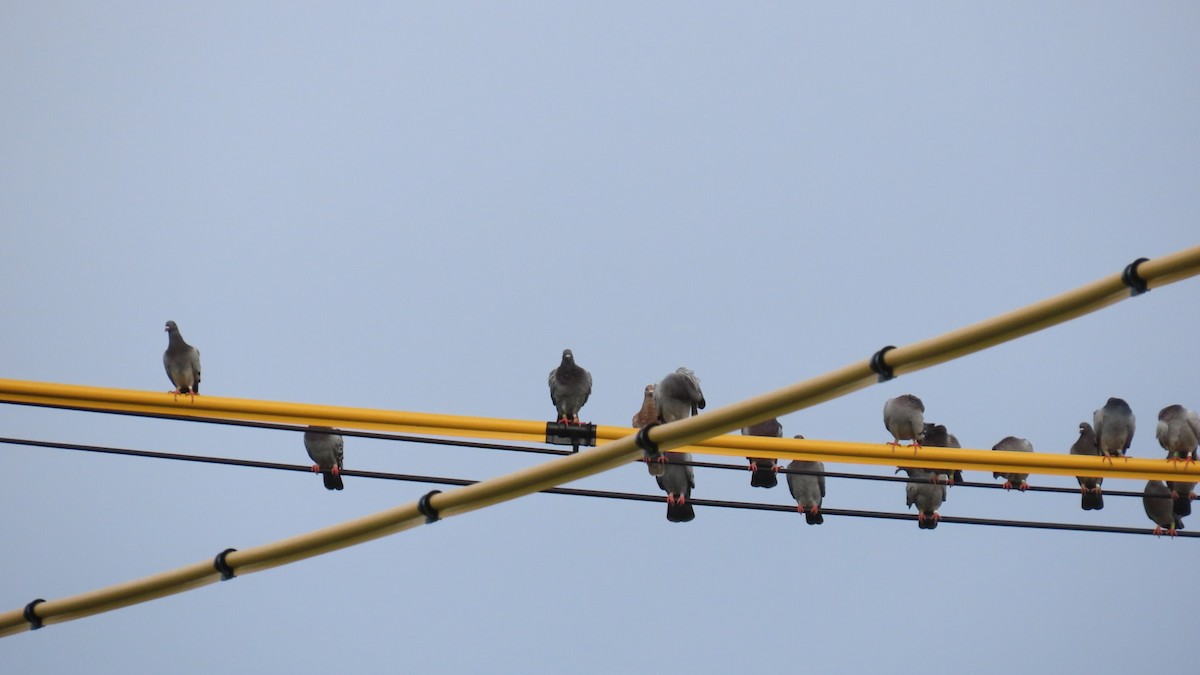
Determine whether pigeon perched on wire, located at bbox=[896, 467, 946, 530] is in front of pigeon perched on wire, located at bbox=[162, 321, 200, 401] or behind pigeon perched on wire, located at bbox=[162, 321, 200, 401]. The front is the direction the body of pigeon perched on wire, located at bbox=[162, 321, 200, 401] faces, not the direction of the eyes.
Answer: behind

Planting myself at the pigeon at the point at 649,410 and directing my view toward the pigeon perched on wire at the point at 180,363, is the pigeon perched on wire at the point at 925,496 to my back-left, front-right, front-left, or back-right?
back-right

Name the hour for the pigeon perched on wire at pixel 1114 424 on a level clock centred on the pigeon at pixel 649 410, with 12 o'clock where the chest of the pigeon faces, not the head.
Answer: The pigeon perched on wire is roughly at 9 o'clock from the pigeon.

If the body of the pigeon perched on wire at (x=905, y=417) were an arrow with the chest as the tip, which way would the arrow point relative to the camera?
toward the camera

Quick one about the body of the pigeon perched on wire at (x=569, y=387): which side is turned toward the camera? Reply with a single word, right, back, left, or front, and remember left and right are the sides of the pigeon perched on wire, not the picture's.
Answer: front

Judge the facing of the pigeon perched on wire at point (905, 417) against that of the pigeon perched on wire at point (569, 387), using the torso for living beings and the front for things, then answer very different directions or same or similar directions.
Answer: same or similar directions
